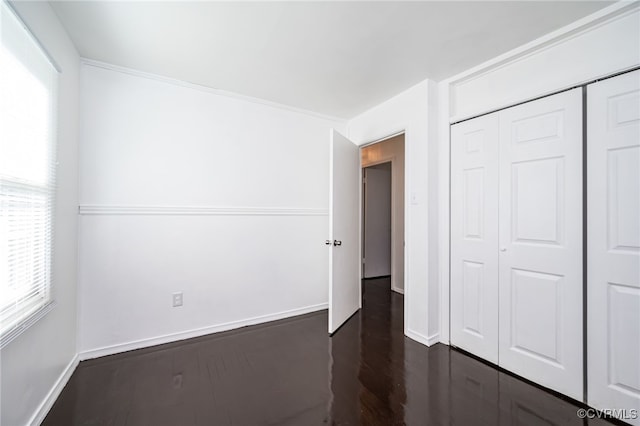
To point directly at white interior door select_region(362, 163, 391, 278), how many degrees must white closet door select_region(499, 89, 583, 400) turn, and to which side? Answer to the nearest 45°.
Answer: approximately 90° to its right

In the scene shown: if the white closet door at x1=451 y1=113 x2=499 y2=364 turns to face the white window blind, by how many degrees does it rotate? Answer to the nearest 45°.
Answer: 0° — it already faces it

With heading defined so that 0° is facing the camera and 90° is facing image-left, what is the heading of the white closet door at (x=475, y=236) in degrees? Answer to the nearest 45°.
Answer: approximately 45°

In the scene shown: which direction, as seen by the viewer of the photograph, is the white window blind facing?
facing to the right of the viewer

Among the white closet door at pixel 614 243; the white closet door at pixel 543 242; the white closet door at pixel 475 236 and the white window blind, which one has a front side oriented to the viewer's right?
the white window blind

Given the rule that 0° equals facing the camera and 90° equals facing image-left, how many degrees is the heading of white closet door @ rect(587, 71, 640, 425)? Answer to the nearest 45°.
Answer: approximately 45°

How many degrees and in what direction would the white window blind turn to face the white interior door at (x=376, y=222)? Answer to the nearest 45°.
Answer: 0° — it already faces it

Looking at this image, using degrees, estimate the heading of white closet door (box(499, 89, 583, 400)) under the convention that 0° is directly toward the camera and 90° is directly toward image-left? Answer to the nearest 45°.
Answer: approximately 45°

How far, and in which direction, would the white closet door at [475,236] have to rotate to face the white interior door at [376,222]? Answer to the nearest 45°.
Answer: approximately 90° to its right

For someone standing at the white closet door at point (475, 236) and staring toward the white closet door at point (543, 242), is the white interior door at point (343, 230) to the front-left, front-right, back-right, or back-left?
back-right

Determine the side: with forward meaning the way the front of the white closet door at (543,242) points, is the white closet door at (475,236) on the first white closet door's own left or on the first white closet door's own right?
on the first white closet door's own right
